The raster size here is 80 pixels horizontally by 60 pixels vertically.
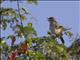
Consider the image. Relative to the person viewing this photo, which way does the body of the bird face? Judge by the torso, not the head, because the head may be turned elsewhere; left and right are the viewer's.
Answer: facing to the left of the viewer
